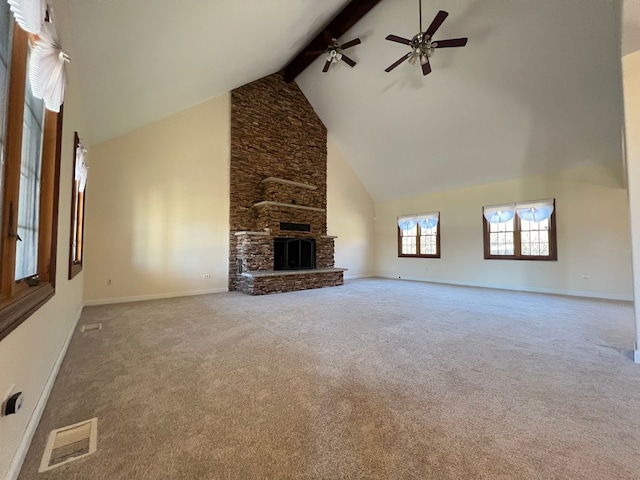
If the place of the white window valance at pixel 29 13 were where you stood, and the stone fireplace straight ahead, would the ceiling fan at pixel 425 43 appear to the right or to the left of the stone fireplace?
right

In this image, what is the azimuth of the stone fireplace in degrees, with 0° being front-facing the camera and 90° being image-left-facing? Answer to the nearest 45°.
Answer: approximately 315°

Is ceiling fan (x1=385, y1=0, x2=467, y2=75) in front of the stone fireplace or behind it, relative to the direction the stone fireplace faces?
in front

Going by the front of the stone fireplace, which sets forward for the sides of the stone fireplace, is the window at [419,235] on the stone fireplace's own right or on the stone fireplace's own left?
on the stone fireplace's own left

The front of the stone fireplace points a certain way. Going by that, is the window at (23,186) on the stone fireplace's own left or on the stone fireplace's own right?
on the stone fireplace's own right

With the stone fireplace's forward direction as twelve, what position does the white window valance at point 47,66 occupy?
The white window valance is roughly at 2 o'clock from the stone fireplace.

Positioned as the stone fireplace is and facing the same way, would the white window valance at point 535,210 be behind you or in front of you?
in front

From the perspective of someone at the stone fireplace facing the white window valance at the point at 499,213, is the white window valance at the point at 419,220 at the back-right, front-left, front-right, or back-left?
front-left

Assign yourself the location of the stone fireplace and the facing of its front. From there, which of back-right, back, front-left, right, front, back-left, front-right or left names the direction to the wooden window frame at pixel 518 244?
front-left

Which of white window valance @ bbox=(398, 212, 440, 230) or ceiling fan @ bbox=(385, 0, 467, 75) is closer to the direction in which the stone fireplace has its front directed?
the ceiling fan

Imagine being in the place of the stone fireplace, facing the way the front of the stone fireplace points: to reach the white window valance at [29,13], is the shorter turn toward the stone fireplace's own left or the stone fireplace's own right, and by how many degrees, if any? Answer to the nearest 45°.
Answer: approximately 45° to the stone fireplace's own right

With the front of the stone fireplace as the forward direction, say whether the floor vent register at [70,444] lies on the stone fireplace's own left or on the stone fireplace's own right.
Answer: on the stone fireplace's own right

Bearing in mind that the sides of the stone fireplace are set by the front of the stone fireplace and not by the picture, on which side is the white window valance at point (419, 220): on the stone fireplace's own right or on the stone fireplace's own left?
on the stone fireplace's own left
